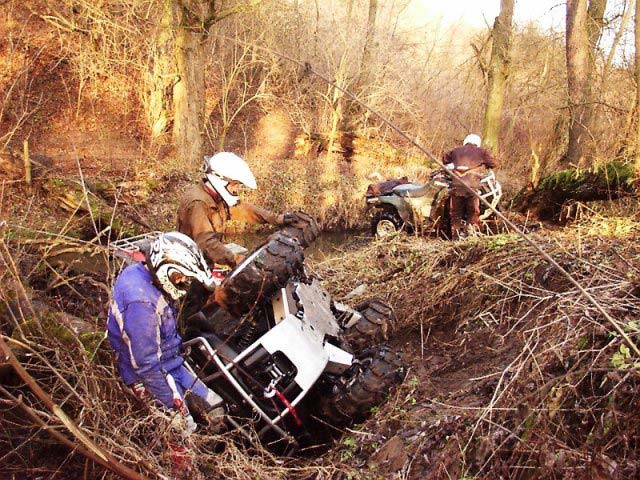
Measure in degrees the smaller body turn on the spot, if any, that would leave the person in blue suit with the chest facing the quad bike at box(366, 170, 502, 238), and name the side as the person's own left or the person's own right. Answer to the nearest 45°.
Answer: approximately 45° to the person's own left

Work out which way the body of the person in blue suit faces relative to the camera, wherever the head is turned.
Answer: to the viewer's right

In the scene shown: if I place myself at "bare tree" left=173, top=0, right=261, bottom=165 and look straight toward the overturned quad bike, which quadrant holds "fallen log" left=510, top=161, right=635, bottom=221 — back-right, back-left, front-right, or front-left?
front-left

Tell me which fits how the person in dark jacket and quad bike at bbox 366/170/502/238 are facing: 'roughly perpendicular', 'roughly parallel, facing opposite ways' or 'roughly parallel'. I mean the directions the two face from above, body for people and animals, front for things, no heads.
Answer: roughly perpendicular

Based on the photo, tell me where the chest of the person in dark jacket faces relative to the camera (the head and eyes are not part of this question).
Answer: away from the camera

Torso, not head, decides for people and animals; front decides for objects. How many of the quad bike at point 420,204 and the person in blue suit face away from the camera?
0

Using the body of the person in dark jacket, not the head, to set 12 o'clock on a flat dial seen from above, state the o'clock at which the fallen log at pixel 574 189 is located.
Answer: The fallen log is roughly at 3 o'clock from the person in dark jacket.

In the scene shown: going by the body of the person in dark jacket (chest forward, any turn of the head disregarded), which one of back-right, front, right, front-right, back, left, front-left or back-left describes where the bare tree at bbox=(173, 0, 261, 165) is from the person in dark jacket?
front-left

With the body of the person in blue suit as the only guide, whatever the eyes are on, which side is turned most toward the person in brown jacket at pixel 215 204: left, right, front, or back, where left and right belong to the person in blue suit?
left
